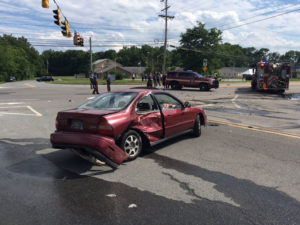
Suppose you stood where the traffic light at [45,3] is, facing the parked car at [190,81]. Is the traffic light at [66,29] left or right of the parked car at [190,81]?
left

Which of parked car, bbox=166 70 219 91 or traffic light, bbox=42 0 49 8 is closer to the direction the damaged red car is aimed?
the parked car

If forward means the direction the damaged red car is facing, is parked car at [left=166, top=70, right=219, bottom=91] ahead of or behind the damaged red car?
ahead

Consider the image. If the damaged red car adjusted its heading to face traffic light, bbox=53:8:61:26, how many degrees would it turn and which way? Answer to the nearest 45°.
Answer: approximately 45° to its left

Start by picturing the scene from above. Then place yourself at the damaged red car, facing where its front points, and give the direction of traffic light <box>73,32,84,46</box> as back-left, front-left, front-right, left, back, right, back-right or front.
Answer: front-left

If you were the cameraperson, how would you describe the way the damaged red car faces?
facing away from the viewer and to the right of the viewer

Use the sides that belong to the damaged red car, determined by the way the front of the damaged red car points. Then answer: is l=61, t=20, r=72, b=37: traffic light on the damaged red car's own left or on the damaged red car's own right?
on the damaged red car's own left
